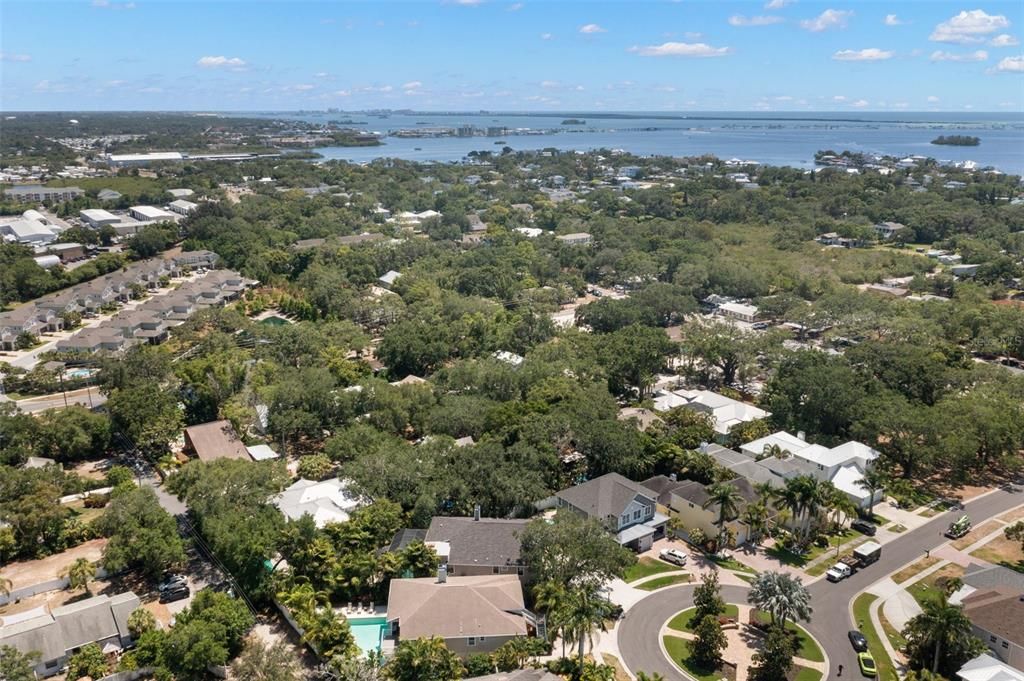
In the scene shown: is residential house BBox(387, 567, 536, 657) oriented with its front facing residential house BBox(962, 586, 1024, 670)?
yes

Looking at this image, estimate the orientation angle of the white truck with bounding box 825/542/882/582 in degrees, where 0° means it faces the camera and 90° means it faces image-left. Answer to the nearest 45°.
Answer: approximately 45°

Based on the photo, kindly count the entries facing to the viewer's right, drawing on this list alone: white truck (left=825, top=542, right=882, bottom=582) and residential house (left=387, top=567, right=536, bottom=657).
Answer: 1

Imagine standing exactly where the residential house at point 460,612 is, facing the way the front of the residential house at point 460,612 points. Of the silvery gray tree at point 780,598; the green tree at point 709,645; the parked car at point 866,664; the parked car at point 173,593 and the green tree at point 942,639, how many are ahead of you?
4

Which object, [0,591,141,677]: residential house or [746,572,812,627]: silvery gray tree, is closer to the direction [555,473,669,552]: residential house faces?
the silvery gray tree

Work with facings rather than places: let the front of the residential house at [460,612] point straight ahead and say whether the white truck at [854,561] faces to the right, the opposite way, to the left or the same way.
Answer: the opposite way

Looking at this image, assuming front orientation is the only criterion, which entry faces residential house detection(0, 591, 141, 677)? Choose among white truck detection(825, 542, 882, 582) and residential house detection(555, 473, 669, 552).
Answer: the white truck

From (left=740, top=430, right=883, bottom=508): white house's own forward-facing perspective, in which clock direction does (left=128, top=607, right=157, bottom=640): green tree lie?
The green tree is roughly at 3 o'clock from the white house.

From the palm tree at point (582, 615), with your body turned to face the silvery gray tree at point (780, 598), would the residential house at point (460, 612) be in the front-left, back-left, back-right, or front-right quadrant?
back-left

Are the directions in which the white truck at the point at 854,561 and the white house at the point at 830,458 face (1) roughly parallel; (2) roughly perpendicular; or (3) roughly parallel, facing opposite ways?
roughly perpendicular

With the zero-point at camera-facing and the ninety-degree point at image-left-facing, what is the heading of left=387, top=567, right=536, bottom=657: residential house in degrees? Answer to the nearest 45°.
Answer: approximately 270°
